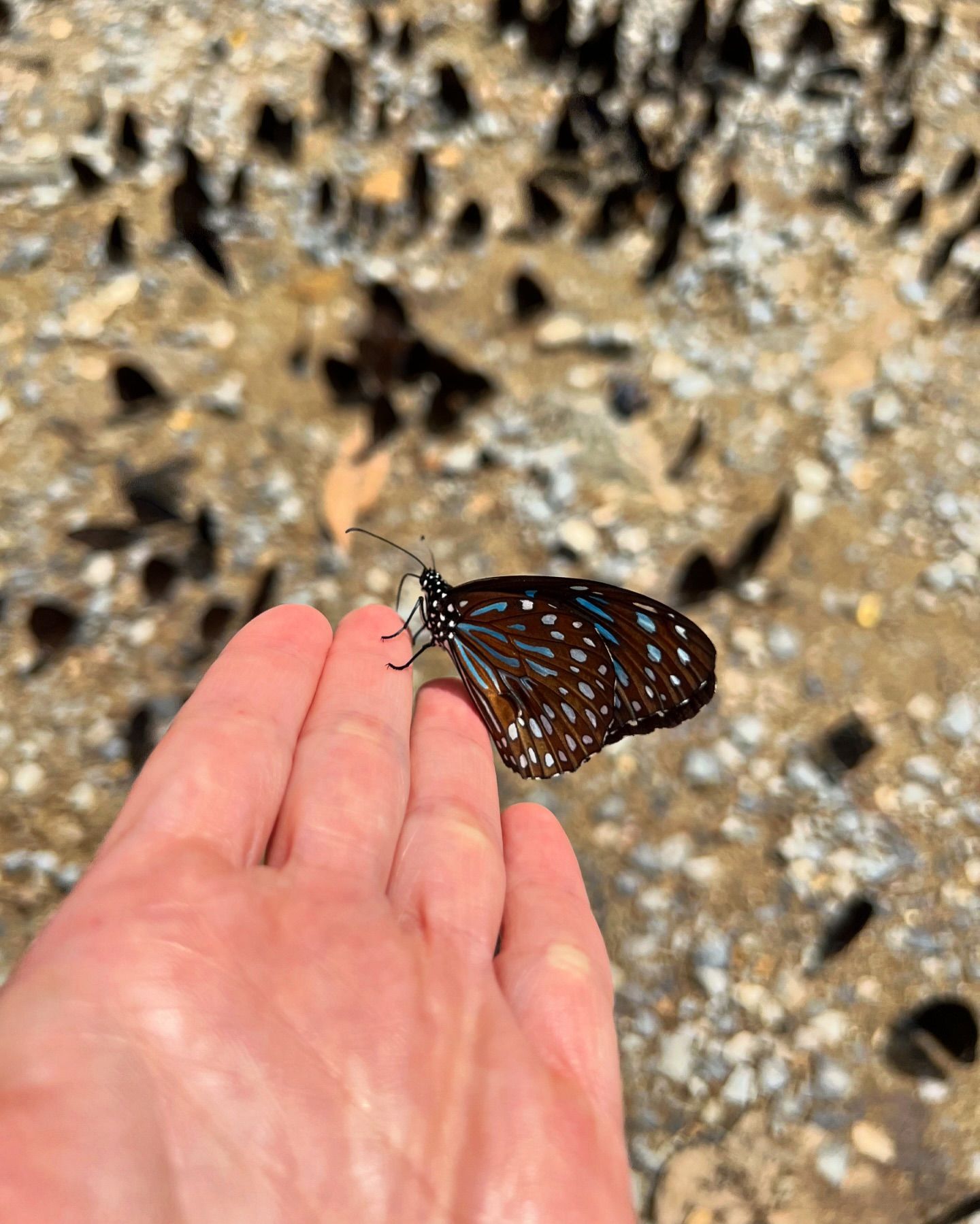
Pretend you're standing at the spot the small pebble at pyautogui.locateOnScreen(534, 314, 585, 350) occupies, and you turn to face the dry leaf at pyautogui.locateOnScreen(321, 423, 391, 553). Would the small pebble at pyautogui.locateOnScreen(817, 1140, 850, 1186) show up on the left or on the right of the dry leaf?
left

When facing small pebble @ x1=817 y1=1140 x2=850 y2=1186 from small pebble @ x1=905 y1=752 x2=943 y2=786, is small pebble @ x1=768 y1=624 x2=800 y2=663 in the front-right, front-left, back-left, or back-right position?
back-right

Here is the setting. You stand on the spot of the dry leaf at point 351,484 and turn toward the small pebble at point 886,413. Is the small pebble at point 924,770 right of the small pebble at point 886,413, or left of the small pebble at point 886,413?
right

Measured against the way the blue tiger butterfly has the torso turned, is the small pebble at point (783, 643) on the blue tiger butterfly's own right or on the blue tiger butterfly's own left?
on the blue tiger butterfly's own right

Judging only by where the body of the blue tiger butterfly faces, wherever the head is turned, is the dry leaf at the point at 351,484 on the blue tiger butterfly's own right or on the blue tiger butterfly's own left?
on the blue tiger butterfly's own right

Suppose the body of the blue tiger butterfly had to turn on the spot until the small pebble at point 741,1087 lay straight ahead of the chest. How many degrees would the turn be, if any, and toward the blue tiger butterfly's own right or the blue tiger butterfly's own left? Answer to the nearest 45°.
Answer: approximately 180°

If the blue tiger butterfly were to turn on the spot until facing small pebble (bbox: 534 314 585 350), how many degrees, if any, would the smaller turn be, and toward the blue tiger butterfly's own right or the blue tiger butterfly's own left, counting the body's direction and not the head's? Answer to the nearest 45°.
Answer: approximately 90° to the blue tiger butterfly's own right

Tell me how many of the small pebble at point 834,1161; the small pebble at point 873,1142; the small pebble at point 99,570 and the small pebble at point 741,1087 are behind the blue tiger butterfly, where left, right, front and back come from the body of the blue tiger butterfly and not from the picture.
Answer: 3

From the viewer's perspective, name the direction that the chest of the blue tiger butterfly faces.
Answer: to the viewer's left
